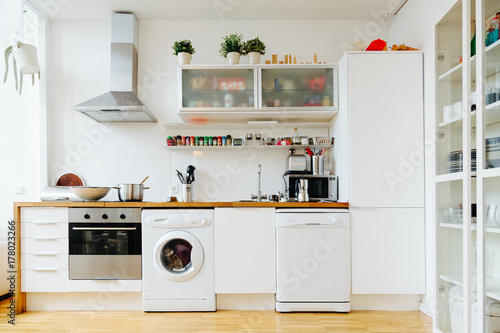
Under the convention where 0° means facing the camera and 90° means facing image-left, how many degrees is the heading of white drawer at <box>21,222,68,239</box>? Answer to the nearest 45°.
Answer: approximately 0°
